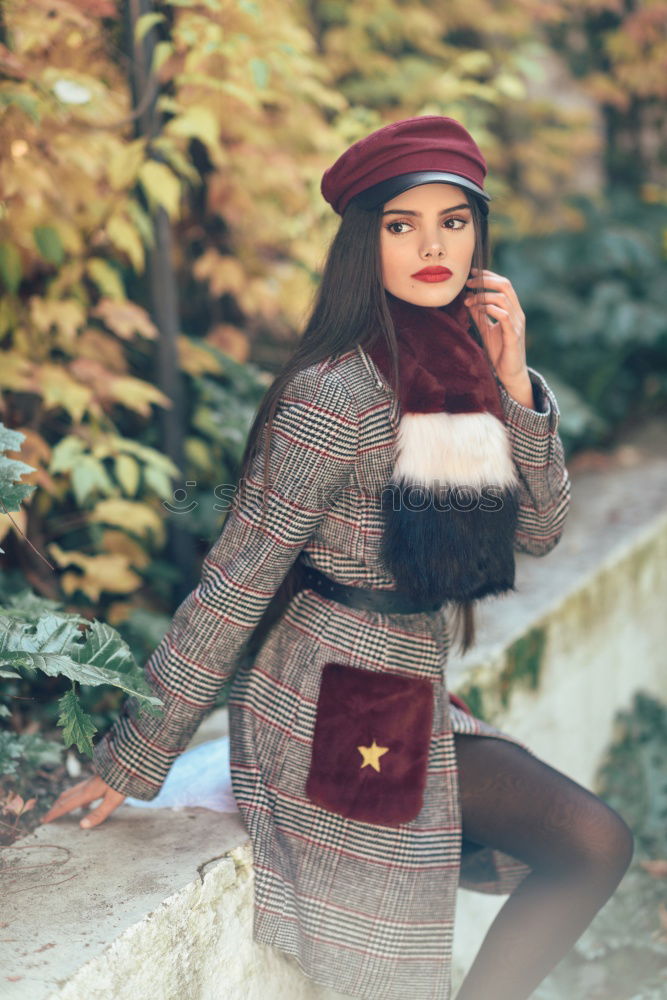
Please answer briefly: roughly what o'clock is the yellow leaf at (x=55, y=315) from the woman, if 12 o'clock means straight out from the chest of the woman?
The yellow leaf is roughly at 6 o'clock from the woman.

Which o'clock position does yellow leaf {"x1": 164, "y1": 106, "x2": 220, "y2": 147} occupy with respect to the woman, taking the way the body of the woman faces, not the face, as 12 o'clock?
The yellow leaf is roughly at 6 o'clock from the woman.

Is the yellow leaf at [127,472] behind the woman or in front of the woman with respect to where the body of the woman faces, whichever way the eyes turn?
behind

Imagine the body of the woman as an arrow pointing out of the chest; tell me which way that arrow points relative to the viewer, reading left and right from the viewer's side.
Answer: facing the viewer and to the right of the viewer

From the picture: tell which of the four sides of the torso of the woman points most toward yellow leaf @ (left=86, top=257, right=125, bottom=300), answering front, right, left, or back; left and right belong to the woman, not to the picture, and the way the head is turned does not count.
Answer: back

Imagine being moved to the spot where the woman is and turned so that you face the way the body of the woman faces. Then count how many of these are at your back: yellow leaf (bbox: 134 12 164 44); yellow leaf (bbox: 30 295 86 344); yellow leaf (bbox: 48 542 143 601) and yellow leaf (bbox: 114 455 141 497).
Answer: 4

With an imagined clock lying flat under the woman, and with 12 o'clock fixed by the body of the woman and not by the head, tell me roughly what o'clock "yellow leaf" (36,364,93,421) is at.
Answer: The yellow leaf is roughly at 6 o'clock from the woman.

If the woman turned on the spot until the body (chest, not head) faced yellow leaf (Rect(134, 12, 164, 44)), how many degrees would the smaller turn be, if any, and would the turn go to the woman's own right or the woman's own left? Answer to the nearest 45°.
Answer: approximately 180°

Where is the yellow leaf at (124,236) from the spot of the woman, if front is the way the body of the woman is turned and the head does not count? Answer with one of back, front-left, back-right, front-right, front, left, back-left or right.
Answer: back

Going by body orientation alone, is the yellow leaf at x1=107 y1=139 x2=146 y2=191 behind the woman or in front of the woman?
behind

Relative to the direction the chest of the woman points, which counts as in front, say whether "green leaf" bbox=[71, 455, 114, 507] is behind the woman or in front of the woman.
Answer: behind
